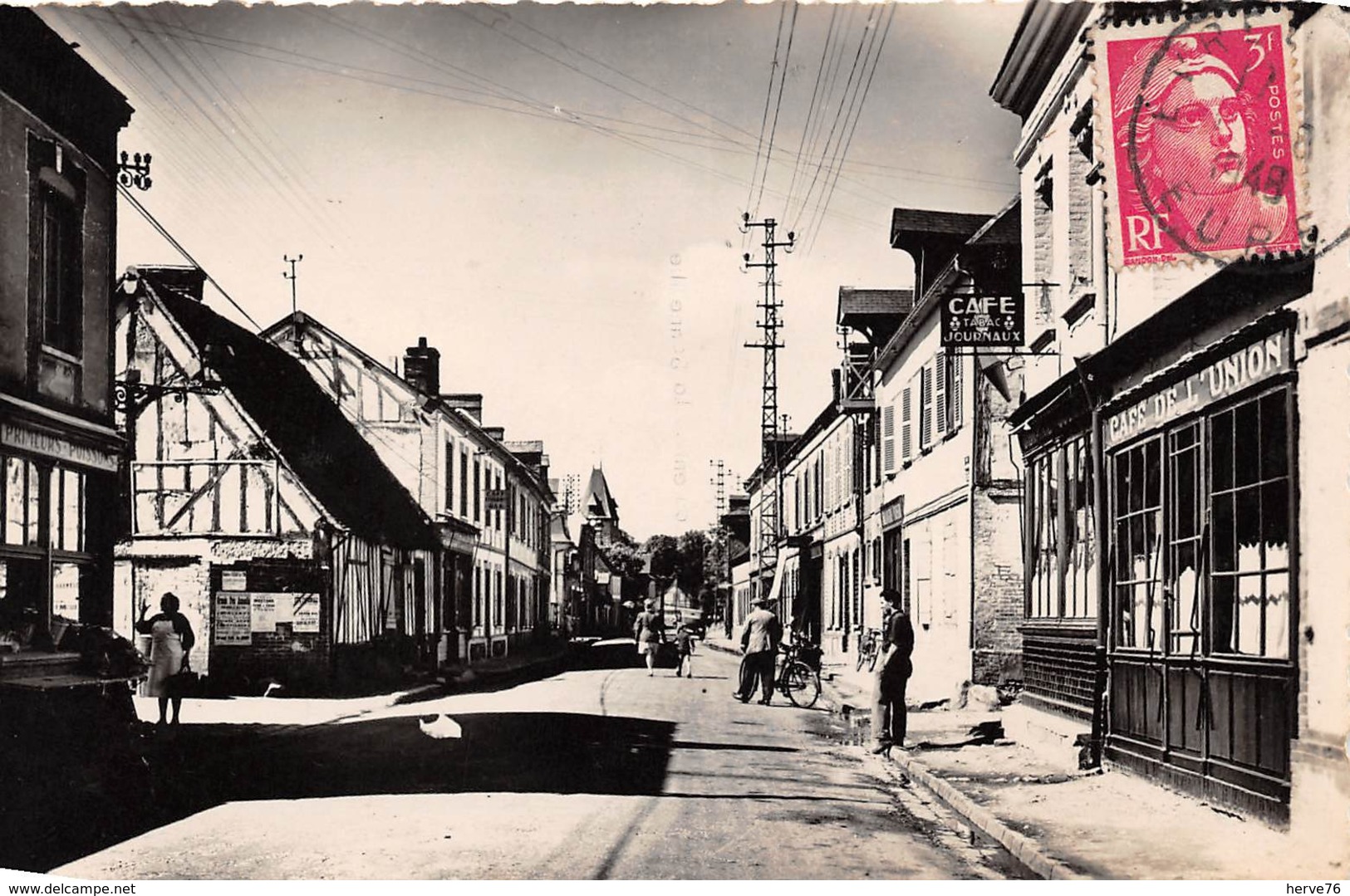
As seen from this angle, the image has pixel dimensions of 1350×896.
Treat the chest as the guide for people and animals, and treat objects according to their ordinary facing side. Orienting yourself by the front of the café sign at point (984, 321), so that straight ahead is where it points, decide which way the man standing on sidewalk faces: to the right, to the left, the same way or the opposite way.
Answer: to the right

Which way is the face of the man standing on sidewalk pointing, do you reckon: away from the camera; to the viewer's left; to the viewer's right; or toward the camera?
to the viewer's left

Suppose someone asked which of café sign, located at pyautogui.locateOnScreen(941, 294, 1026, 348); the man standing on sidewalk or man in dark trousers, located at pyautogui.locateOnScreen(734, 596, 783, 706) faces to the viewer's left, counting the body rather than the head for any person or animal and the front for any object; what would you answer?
the man standing on sidewalk

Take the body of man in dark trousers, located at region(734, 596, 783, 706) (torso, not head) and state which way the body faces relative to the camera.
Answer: away from the camera

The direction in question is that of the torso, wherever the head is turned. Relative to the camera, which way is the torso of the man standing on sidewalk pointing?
to the viewer's left

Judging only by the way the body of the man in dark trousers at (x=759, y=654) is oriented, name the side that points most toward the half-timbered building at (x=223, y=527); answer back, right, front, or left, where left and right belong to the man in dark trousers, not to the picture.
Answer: left

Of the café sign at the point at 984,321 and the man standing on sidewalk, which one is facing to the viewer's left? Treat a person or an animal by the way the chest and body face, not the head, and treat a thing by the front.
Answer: the man standing on sidewalk

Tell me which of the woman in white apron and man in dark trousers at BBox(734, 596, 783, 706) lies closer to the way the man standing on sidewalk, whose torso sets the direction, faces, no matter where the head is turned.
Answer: the woman in white apron

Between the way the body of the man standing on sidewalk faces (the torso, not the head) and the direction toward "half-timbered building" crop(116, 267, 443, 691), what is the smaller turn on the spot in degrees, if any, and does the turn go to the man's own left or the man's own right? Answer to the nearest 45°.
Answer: approximately 45° to the man's own right

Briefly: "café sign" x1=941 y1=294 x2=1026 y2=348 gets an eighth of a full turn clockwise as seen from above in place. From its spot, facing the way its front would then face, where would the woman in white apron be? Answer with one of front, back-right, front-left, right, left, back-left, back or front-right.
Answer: front-right

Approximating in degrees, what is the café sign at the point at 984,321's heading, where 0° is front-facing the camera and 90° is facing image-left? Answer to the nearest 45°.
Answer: approximately 0°
